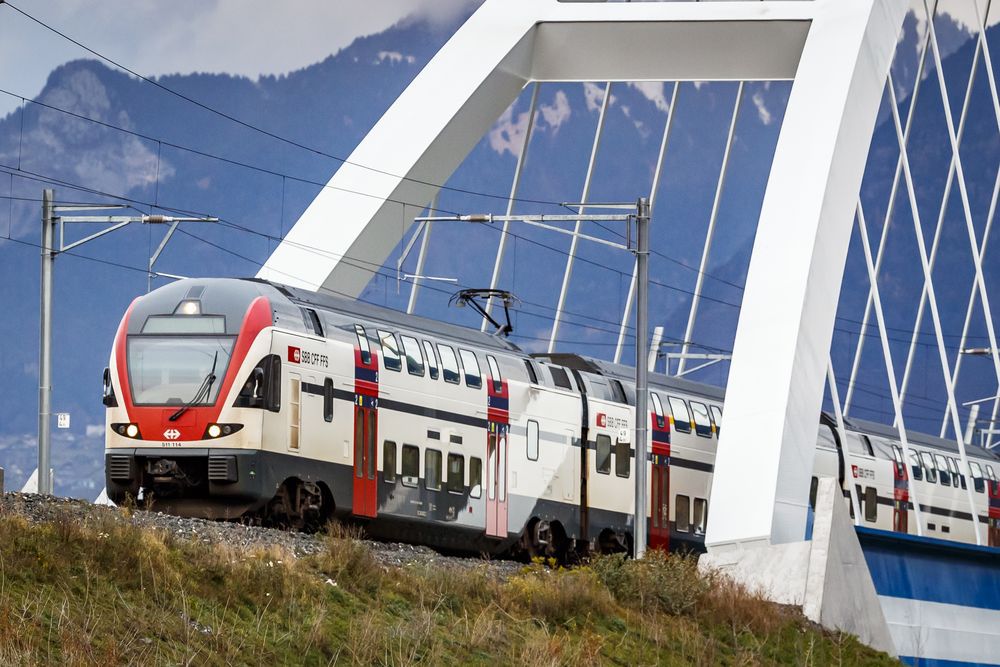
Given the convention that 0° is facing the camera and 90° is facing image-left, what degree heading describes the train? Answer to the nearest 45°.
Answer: approximately 45°

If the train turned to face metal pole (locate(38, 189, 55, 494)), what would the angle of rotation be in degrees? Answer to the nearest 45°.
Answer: approximately 90° to its right
